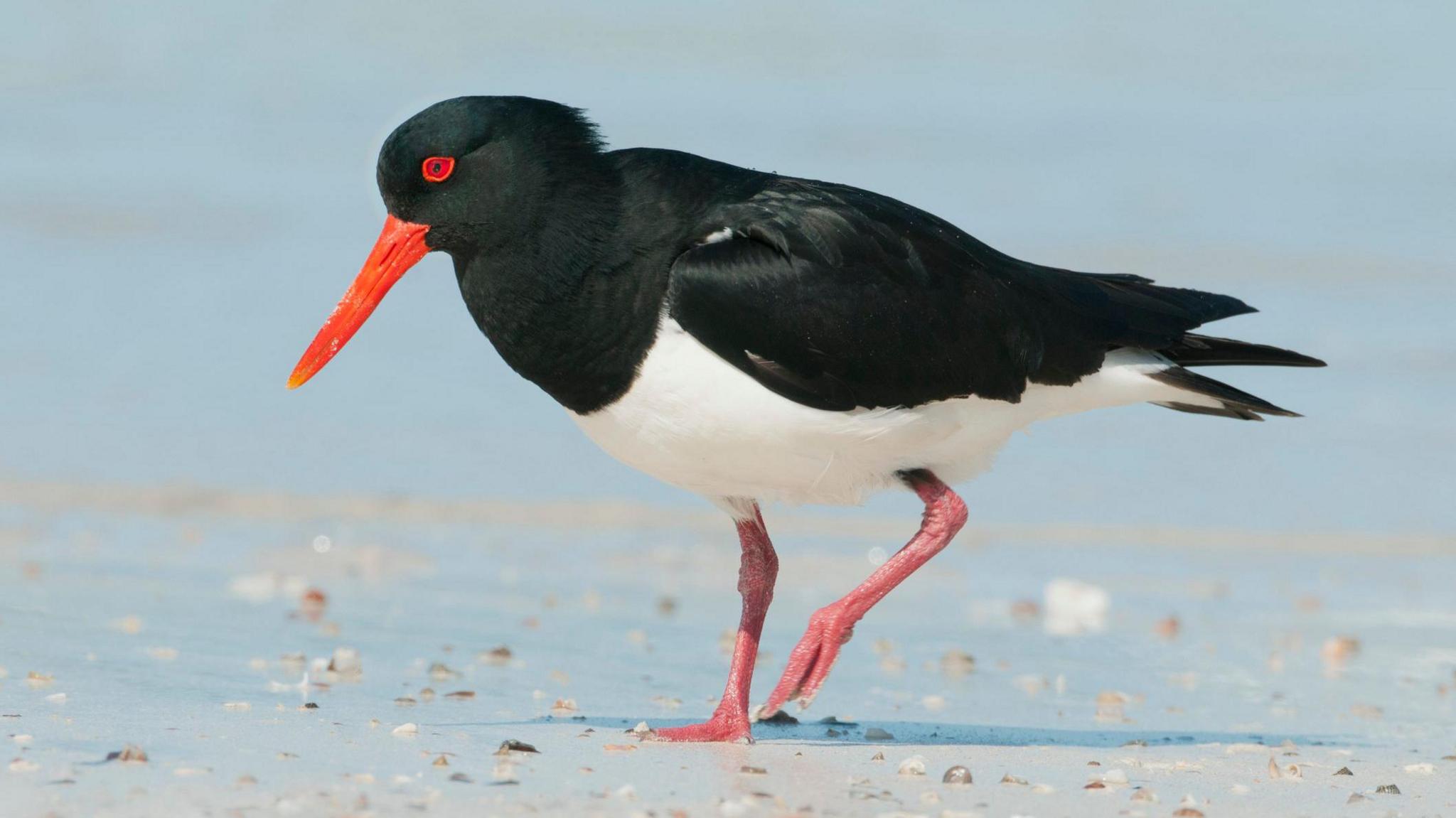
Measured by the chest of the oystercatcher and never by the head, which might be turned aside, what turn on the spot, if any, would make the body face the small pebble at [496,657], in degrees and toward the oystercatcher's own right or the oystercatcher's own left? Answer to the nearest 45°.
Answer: approximately 45° to the oystercatcher's own right

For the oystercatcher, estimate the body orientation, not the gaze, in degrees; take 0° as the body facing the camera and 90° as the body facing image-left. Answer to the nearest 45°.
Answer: approximately 90°

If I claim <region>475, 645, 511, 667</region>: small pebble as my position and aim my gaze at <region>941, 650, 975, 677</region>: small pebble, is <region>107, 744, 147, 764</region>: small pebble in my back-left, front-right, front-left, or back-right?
back-right

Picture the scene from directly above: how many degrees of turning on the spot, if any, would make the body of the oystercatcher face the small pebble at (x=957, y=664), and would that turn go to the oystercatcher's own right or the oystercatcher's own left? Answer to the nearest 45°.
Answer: approximately 135° to the oystercatcher's own right
